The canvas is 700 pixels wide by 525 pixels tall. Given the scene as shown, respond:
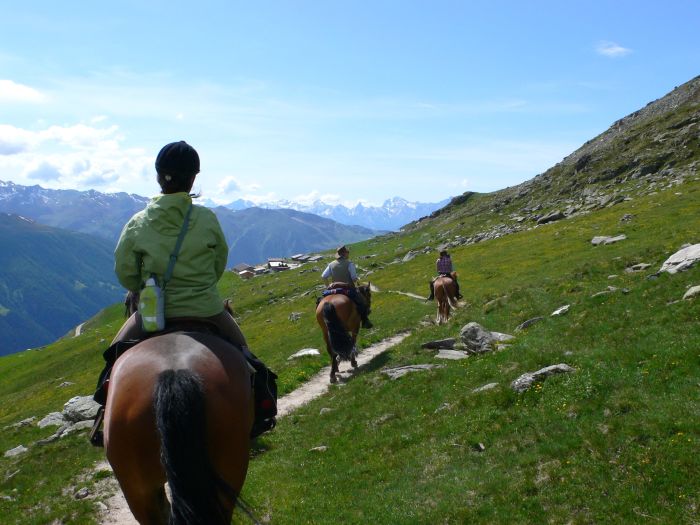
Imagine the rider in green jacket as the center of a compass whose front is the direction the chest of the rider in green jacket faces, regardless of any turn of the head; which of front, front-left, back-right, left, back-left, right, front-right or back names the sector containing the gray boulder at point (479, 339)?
front-right

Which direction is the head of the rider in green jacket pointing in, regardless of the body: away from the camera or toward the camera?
away from the camera

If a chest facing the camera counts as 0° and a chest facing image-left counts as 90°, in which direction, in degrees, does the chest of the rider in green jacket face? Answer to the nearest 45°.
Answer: approximately 180°

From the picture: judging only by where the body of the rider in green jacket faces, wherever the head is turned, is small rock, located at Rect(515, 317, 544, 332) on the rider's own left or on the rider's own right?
on the rider's own right

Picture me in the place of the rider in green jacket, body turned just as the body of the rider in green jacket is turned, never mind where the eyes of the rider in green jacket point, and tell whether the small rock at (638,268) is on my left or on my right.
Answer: on my right

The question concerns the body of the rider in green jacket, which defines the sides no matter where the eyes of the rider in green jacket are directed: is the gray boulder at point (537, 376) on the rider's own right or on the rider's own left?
on the rider's own right

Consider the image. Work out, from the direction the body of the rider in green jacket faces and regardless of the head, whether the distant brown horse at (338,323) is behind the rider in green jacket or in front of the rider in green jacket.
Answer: in front
